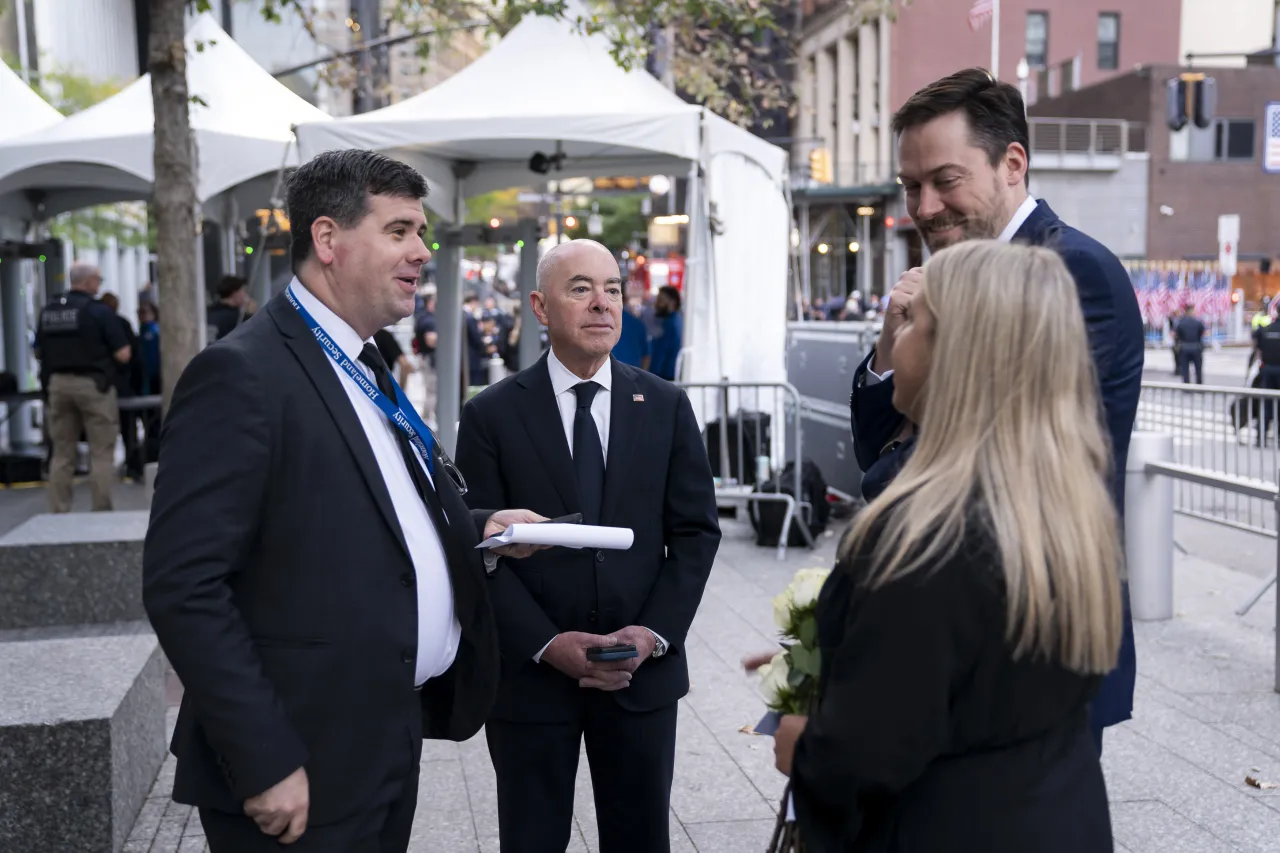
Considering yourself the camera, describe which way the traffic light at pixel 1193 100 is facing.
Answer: facing away from the viewer

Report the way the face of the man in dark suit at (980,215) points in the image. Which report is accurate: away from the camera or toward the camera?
toward the camera

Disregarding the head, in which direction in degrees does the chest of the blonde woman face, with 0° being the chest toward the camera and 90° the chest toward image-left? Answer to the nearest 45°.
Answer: approximately 135°

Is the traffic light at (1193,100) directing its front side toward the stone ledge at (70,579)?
no

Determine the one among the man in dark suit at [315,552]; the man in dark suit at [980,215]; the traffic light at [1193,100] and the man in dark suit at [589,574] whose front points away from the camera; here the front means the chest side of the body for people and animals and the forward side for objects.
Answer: the traffic light

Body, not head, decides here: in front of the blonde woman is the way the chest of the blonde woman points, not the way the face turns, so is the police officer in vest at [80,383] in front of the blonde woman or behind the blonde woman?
in front

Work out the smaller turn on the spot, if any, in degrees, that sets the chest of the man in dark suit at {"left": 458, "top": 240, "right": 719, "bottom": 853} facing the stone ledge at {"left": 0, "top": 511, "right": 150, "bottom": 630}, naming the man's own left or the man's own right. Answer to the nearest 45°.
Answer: approximately 135° to the man's own right

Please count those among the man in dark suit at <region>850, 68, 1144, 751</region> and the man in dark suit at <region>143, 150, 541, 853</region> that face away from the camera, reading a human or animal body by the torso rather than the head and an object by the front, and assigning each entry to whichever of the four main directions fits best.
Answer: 0

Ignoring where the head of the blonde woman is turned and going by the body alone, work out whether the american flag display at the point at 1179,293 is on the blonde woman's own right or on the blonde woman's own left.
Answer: on the blonde woman's own right

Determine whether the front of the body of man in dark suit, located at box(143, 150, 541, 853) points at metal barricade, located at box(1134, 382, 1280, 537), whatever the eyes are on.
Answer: no

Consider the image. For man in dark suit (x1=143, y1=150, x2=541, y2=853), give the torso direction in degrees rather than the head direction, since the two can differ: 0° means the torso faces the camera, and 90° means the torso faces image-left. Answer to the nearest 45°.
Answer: approximately 315°

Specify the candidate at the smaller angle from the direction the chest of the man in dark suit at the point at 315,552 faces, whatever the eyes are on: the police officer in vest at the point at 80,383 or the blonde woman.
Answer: the blonde woman

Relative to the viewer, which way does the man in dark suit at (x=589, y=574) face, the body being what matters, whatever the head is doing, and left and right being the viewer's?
facing the viewer

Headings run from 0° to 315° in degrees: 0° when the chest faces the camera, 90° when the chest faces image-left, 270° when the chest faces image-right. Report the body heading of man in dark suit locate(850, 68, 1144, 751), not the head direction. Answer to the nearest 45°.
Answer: approximately 45°

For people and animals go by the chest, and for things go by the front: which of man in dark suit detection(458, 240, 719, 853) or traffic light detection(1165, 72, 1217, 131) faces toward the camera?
the man in dark suit

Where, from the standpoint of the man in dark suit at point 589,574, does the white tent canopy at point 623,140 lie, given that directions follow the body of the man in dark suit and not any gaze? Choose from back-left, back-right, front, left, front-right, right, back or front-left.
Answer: back
